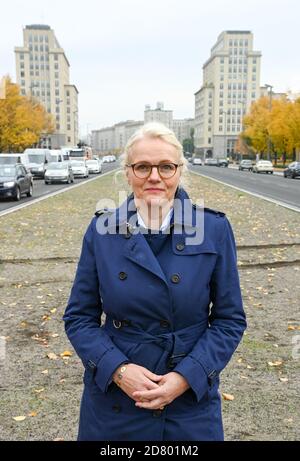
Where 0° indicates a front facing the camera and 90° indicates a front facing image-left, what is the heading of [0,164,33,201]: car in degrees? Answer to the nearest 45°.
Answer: approximately 45°

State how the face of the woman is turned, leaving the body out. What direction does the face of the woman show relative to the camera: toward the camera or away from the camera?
toward the camera

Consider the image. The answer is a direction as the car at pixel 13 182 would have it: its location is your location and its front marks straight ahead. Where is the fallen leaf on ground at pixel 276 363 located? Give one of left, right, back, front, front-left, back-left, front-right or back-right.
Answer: front-left

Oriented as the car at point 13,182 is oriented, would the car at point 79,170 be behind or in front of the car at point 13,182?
behind

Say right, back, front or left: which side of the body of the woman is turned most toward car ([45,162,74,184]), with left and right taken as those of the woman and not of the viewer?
back

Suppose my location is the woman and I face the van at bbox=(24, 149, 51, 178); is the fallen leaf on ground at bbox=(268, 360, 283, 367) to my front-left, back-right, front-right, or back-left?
front-right

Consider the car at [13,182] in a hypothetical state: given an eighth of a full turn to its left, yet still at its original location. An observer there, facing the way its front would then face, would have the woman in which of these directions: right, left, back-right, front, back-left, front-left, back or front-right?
front

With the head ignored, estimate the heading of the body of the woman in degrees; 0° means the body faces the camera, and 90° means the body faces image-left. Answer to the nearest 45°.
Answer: approximately 0°

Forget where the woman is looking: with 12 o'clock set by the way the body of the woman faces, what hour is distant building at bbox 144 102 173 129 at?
The distant building is roughly at 6 o'clock from the woman.

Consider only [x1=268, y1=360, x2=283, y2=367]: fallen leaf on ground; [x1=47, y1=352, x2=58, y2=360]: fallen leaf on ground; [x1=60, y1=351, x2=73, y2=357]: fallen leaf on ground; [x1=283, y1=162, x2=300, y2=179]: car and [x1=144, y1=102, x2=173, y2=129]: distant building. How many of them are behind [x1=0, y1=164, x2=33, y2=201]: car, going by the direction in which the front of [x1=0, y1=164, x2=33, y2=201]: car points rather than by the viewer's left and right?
1

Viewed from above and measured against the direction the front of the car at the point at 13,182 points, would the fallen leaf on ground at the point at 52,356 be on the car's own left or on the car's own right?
on the car's own left

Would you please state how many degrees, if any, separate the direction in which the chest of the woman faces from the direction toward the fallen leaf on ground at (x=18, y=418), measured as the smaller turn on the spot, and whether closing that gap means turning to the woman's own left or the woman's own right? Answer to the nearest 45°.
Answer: approximately 135° to the woman's own right

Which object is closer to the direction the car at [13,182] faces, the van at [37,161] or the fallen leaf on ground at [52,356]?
the fallen leaf on ground
